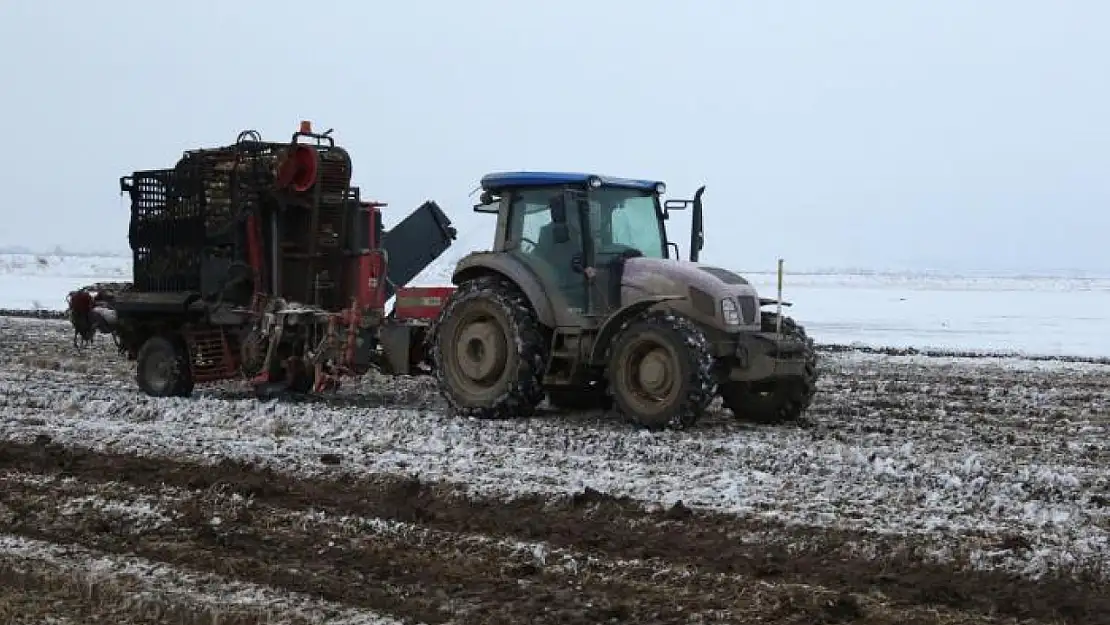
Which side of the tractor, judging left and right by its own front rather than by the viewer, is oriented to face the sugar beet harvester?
back

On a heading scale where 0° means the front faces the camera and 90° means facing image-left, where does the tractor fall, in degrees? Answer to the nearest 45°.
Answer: approximately 315°
